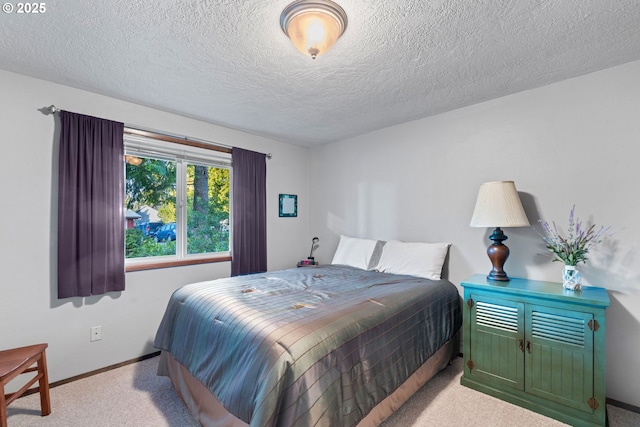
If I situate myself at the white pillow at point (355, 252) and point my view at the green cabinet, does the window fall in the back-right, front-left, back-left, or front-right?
back-right

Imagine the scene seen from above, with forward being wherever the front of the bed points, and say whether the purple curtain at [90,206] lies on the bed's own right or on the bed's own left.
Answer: on the bed's own right

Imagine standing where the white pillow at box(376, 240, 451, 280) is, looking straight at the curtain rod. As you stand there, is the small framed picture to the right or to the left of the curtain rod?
right

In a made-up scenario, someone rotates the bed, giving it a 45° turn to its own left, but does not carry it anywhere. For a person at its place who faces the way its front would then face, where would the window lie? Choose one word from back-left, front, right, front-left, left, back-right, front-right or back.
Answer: back-right

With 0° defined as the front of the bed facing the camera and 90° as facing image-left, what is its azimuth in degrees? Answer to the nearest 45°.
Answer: approximately 45°

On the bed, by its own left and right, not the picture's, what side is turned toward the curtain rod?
right

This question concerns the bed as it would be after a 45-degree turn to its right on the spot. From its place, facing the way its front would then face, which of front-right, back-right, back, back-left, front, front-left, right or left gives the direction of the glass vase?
back

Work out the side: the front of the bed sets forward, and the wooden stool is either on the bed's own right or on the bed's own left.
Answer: on the bed's own right

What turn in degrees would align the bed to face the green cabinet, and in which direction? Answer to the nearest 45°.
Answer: approximately 135° to its left

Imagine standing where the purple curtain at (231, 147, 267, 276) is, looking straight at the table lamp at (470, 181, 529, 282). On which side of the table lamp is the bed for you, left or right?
right
